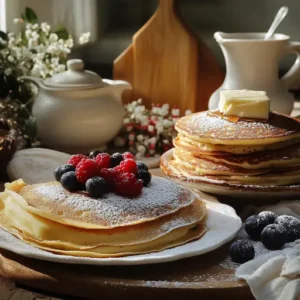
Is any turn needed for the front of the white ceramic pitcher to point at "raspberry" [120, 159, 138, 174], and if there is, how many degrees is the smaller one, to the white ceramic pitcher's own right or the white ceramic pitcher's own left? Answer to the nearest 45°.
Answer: approximately 90° to the white ceramic pitcher's own left

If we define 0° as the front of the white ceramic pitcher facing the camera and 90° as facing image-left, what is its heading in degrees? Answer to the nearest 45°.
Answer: approximately 90°

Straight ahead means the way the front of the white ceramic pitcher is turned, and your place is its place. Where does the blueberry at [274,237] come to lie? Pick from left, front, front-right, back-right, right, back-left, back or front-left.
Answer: left

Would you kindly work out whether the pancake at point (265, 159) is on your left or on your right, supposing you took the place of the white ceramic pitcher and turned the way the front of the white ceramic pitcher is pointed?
on your left

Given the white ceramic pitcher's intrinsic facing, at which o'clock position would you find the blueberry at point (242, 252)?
The blueberry is roughly at 9 o'clock from the white ceramic pitcher.

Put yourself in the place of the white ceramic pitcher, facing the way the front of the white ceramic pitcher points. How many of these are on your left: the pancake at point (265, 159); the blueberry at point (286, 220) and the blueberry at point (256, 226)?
3

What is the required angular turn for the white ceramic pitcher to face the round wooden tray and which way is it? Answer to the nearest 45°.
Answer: approximately 90° to its left

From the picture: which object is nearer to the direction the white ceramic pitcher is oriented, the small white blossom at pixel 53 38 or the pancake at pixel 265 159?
the small white blossom

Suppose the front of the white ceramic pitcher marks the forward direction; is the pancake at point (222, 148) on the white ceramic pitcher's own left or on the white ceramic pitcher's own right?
on the white ceramic pitcher's own left

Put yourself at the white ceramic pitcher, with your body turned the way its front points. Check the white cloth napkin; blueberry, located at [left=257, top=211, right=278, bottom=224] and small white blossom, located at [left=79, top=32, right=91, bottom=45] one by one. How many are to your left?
2

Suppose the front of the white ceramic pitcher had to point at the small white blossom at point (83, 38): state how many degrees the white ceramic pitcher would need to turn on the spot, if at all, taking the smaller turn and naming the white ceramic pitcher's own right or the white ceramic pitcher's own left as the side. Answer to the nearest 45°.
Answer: approximately 45° to the white ceramic pitcher's own right

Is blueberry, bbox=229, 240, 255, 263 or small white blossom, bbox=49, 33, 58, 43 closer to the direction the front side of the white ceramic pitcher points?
the small white blossom

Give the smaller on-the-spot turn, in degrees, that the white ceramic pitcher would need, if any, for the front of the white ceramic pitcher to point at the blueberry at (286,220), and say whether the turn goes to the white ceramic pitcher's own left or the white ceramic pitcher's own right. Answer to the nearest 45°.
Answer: approximately 90° to the white ceramic pitcher's own left

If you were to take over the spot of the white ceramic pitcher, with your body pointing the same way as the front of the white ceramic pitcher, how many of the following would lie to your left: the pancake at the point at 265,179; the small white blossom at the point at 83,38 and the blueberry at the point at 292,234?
2

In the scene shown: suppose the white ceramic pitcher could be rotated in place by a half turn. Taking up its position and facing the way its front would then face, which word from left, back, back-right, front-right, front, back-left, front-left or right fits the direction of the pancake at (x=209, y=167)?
right
